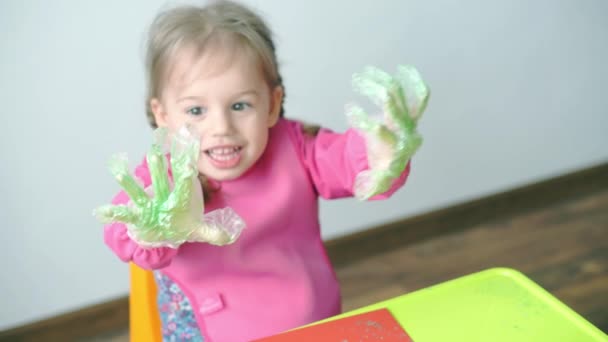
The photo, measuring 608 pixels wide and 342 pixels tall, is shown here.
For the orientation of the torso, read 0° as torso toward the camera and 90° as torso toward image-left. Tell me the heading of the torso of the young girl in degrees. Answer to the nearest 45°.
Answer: approximately 0°
